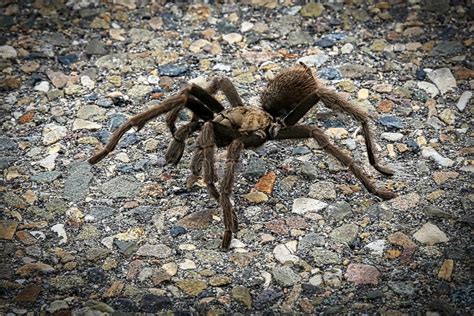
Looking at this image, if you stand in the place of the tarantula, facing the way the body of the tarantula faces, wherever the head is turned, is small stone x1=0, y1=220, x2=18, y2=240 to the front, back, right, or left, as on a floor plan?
front

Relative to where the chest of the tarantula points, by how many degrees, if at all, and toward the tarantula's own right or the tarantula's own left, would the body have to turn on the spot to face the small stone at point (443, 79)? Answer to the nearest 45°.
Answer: approximately 180°

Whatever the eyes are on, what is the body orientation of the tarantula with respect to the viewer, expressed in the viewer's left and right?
facing the viewer and to the left of the viewer

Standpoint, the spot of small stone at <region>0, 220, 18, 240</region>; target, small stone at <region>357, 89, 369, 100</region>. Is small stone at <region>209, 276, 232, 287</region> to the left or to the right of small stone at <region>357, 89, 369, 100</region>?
right

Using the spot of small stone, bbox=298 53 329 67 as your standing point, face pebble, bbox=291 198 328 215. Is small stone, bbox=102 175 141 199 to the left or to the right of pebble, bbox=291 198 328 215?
right

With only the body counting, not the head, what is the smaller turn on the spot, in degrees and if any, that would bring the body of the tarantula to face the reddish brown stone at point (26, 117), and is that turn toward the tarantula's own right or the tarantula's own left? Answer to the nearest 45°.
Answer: approximately 45° to the tarantula's own right

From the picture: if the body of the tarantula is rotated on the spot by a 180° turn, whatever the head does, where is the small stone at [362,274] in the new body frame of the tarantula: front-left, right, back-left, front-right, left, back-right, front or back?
right

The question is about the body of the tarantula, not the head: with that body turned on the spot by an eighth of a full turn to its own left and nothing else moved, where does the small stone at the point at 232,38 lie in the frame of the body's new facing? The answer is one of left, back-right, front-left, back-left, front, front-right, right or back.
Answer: back

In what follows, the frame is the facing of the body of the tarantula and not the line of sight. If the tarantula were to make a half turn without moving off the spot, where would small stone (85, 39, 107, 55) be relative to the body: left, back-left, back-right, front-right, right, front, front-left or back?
left

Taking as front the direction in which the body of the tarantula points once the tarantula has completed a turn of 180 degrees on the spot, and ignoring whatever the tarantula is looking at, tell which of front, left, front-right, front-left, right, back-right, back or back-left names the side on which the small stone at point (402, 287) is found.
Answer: right

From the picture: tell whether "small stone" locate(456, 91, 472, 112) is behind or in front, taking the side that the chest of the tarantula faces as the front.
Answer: behind

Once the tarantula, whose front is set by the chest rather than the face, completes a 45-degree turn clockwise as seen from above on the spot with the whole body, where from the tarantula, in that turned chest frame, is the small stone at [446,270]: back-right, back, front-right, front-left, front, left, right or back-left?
back-left

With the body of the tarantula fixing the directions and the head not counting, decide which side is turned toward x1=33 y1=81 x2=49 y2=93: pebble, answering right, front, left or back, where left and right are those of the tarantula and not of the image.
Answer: right

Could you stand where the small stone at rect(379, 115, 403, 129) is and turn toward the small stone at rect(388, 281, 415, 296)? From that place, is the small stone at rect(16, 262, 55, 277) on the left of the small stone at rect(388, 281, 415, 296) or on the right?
right

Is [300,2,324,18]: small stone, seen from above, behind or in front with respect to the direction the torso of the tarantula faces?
behind

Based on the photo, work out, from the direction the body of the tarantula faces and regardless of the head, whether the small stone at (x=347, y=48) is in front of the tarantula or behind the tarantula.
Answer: behind

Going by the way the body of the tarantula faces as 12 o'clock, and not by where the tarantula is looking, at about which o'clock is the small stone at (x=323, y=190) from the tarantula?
The small stone is roughly at 8 o'clock from the tarantula.

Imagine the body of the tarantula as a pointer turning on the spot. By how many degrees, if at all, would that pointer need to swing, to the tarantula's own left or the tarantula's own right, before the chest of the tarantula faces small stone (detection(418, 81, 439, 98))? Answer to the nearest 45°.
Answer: approximately 180°

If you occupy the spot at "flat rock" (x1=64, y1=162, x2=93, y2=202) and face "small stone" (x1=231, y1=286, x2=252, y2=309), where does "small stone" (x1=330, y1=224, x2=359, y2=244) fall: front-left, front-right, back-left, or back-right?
front-left
